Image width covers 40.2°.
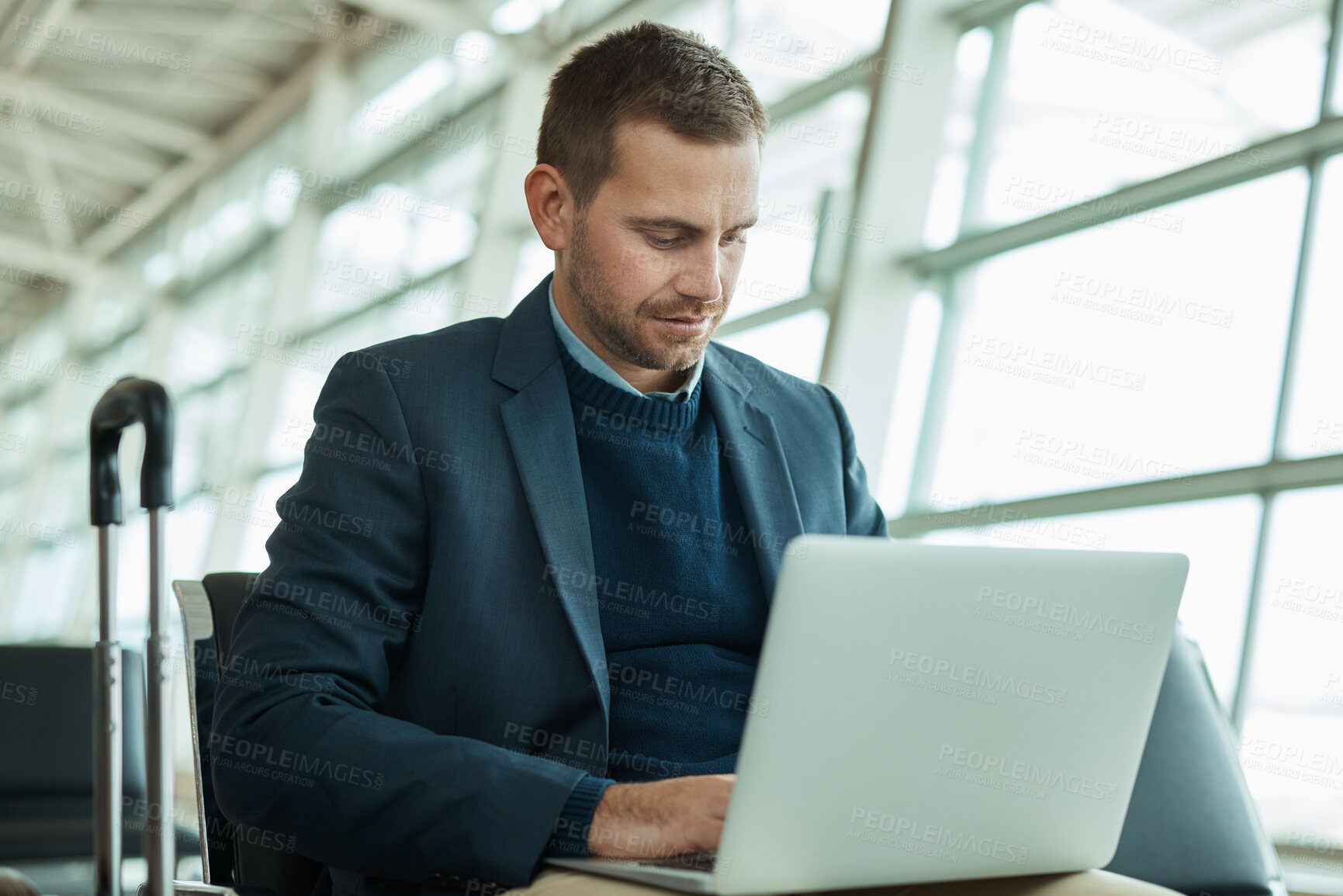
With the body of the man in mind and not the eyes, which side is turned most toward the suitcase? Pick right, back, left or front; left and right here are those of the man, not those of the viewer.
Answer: right

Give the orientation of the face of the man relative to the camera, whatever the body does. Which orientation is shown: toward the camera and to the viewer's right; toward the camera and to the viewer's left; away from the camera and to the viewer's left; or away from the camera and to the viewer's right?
toward the camera and to the viewer's right

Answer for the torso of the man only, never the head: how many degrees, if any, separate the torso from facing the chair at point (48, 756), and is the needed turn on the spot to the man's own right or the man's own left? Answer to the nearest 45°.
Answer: approximately 180°

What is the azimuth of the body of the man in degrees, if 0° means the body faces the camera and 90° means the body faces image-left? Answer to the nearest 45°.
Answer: approximately 315°

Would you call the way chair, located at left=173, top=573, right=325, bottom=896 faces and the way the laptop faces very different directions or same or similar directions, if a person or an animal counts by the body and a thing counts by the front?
very different directions

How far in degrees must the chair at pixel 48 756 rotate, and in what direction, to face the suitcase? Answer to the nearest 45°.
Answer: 0° — it already faces it

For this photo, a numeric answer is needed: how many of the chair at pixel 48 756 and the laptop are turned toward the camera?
1

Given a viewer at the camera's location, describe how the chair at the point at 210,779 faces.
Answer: facing the viewer and to the right of the viewer

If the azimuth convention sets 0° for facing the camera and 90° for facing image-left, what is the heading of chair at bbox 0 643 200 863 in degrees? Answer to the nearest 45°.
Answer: approximately 0°

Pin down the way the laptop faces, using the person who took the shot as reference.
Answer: facing away from the viewer and to the left of the viewer
